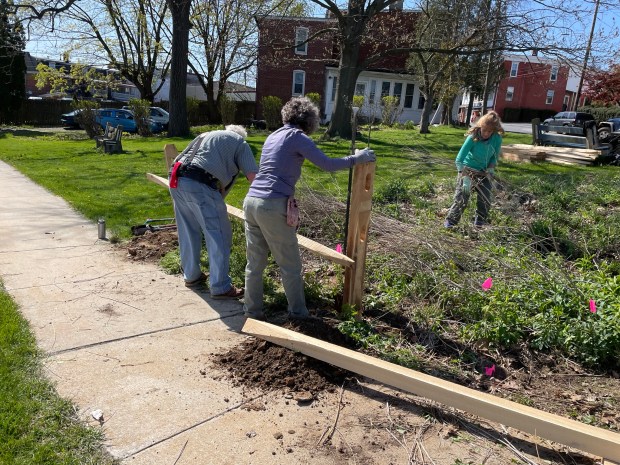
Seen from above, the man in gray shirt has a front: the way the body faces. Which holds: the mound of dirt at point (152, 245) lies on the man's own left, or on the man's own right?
on the man's own left

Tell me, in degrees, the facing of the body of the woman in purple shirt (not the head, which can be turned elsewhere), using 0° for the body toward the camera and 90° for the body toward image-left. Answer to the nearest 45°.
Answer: approximately 225°

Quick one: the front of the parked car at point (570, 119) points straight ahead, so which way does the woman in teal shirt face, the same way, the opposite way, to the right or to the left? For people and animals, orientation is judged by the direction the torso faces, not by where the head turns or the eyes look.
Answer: to the left

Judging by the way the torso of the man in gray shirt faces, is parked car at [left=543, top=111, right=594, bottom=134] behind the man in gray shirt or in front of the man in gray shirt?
in front

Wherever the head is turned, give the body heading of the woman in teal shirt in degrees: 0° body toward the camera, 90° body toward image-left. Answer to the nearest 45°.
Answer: approximately 0°

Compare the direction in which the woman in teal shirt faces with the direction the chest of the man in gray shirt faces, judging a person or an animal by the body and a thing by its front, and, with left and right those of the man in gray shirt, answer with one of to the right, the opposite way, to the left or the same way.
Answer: the opposite way

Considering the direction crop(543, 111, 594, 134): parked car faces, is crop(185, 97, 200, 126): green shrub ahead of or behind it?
ahead

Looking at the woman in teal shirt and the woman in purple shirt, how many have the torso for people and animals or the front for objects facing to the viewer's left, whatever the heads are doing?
0

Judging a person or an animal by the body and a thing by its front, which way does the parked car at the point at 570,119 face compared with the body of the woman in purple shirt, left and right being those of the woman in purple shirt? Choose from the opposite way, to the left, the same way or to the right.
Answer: to the left

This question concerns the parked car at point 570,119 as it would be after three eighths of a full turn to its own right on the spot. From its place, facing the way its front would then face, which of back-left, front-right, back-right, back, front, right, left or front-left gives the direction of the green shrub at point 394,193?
back-right

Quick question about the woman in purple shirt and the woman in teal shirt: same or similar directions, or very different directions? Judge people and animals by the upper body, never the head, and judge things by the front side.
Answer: very different directions

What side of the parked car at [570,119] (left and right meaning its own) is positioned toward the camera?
left

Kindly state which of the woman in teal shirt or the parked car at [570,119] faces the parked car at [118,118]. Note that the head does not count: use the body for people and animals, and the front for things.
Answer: the parked car at [570,119]

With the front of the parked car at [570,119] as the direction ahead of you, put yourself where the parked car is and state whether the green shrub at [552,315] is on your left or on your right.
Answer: on your left

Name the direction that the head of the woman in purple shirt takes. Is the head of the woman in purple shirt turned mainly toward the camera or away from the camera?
away from the camera

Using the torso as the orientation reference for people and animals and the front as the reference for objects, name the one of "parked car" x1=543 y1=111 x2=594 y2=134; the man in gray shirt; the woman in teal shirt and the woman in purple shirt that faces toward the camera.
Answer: the woman in teal shirt
